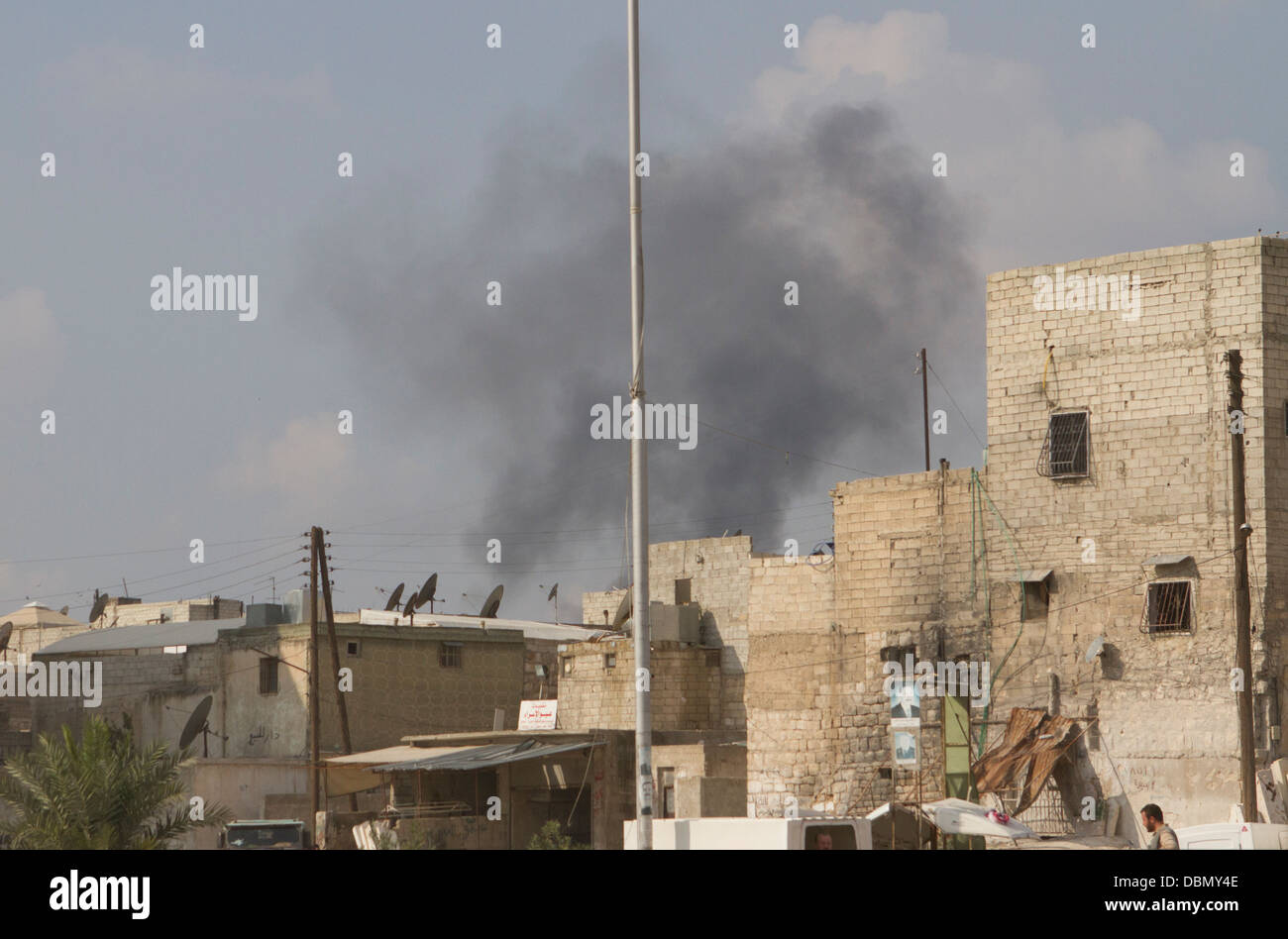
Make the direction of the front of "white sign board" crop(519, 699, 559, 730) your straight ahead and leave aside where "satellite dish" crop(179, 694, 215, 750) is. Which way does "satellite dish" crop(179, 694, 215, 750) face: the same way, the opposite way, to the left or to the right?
to the right

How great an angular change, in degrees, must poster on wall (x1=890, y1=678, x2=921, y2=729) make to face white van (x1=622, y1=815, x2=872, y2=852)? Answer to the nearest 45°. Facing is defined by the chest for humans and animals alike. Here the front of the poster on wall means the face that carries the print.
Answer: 0° — it already faces it

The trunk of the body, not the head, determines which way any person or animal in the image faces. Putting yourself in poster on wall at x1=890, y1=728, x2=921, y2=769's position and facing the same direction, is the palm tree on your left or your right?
on your right

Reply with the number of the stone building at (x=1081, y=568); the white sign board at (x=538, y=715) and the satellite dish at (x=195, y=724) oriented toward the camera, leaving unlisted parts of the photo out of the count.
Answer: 2

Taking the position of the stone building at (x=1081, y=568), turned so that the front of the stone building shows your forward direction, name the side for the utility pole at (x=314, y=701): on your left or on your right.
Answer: on your right

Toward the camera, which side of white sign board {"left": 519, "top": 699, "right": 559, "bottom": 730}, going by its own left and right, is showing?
front

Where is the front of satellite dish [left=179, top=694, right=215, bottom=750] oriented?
to the viewer's left

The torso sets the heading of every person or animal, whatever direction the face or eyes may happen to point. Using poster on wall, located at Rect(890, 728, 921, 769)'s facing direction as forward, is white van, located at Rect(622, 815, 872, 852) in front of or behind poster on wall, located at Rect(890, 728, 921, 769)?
in front

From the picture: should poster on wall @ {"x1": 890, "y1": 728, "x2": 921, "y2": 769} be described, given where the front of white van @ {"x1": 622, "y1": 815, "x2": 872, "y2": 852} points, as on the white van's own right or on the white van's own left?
on the white van's own left

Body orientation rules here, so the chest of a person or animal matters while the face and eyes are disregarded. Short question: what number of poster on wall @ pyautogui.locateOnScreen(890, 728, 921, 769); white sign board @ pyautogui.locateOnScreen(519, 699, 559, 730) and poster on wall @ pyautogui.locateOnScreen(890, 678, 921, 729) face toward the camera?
3

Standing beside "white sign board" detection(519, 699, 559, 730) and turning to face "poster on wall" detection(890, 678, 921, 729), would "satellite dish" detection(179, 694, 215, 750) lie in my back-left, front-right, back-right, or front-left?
back-right

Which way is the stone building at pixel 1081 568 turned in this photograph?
toward the camera
